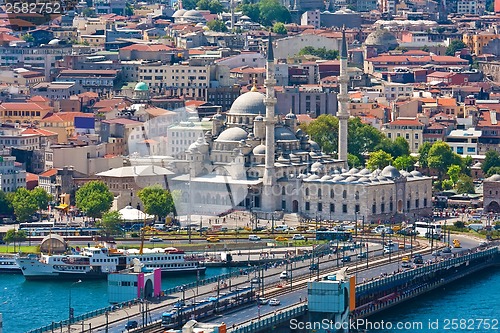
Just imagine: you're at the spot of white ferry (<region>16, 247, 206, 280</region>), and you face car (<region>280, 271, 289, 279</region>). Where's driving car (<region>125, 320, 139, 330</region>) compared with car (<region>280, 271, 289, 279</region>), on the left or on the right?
right

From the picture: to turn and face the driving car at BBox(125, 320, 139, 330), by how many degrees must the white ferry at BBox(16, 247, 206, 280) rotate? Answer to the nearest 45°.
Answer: approximately 90° to its left

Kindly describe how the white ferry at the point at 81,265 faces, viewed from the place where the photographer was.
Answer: facing to the left of the viewer
